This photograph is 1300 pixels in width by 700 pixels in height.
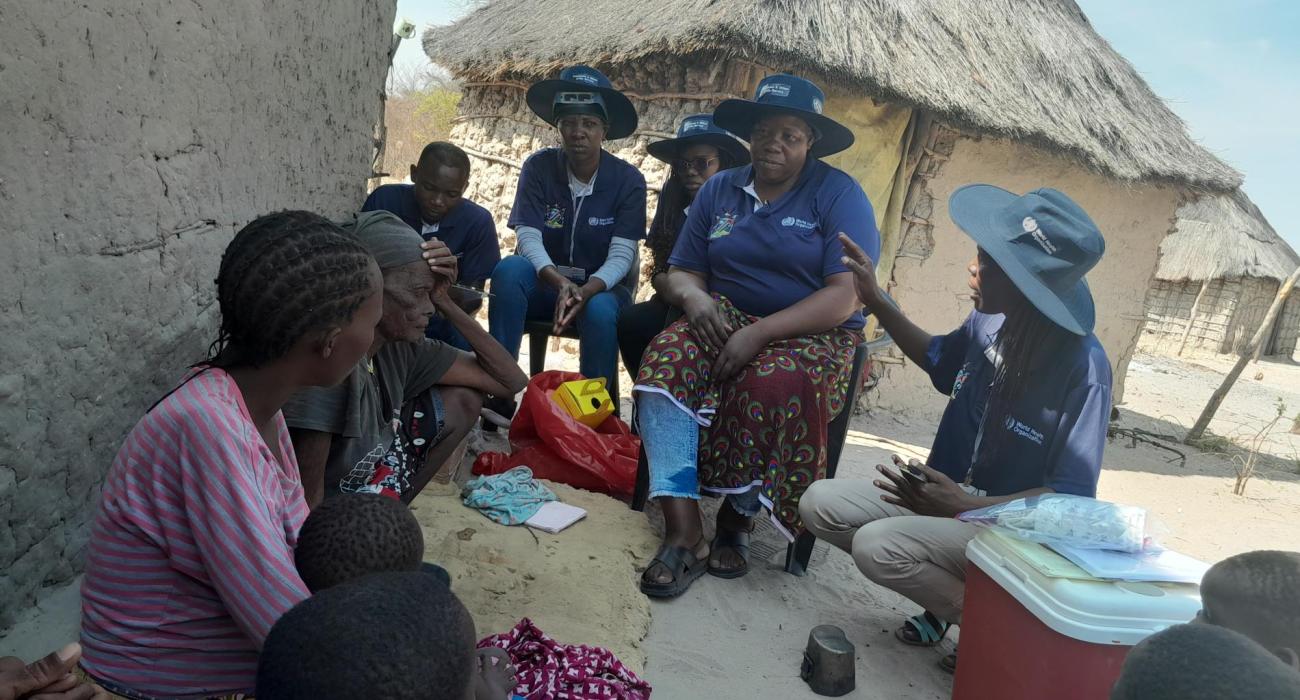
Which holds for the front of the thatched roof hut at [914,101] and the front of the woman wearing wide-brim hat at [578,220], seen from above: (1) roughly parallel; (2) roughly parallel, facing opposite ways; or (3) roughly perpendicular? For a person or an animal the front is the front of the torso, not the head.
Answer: roughly parallel

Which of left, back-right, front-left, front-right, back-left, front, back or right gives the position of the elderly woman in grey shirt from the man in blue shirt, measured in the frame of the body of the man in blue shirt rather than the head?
front

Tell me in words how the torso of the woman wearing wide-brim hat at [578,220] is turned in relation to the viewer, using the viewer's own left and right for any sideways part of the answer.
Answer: facing the viewer

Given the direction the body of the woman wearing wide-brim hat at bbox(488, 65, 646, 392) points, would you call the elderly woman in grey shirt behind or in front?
in front

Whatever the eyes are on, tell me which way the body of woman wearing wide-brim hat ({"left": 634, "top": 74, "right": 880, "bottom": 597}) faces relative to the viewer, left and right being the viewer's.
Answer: facing the viewer and to the left of the viewer

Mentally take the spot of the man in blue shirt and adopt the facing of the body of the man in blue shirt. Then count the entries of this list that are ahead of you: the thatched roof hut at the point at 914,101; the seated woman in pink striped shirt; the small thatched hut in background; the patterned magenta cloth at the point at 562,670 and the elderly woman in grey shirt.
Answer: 3

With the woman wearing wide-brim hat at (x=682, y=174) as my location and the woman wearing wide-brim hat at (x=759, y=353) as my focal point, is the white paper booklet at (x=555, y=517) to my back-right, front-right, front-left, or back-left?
front-right

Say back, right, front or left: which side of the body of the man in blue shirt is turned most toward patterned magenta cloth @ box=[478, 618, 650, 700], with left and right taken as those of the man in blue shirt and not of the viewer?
front

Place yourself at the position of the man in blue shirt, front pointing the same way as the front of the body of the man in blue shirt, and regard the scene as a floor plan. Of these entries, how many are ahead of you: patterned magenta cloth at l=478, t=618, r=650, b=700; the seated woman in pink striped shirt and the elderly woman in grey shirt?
3

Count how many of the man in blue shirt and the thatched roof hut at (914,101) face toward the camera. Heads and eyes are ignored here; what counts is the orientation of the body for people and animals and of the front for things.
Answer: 2

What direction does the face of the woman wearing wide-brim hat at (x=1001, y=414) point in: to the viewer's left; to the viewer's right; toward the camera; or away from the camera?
to the viewer's left

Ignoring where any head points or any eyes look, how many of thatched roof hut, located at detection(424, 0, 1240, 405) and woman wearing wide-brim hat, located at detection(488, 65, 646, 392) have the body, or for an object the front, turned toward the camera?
2

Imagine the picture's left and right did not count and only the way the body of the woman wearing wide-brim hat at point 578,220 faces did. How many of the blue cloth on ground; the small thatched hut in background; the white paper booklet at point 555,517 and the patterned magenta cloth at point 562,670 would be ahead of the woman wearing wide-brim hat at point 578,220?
3

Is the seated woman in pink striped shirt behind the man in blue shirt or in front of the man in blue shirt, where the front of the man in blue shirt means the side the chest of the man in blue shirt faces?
in front

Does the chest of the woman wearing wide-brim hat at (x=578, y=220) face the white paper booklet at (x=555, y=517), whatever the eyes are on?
yes
